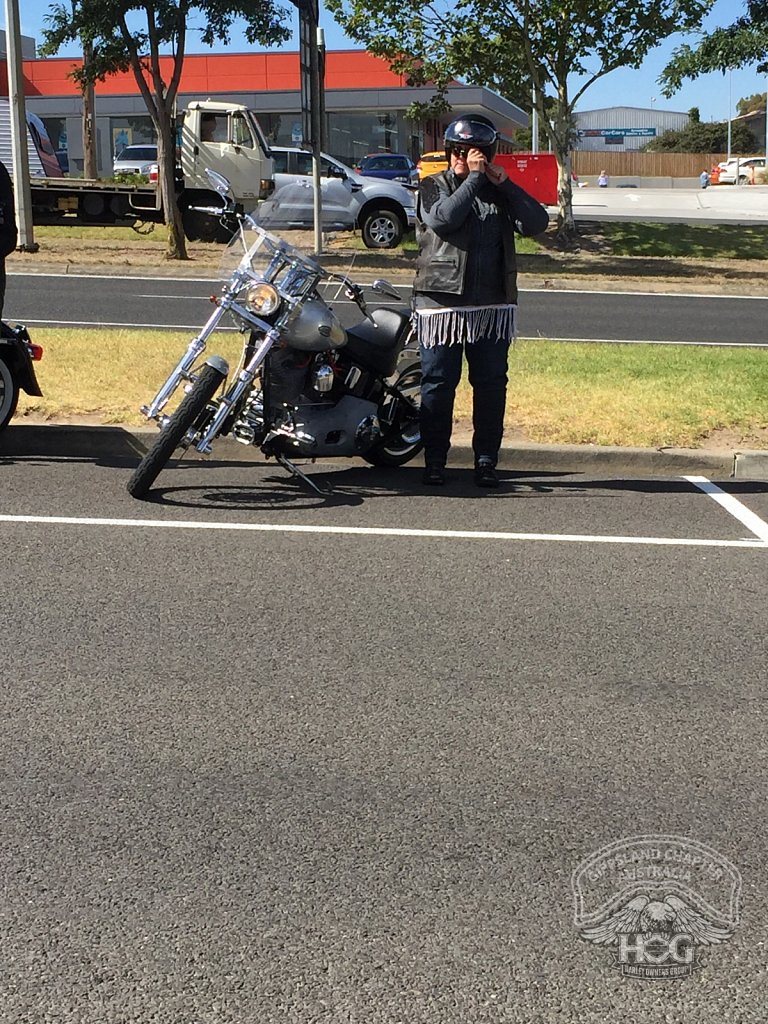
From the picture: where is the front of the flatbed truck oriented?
to the viewer's right

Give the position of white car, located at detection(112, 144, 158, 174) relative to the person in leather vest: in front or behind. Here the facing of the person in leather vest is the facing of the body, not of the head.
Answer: behind

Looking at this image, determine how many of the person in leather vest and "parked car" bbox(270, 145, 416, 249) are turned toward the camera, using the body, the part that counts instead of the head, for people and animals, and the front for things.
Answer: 1

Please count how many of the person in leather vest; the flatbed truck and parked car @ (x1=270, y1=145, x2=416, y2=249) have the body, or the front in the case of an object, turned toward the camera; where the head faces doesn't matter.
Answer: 1

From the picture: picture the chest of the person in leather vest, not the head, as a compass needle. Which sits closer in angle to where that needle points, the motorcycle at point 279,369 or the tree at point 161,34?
the motorcycle

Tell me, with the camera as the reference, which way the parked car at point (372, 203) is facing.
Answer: facing to the right of the viewer

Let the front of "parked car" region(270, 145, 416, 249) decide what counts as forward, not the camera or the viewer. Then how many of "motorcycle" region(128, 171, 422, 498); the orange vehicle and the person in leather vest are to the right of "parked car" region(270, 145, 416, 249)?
2

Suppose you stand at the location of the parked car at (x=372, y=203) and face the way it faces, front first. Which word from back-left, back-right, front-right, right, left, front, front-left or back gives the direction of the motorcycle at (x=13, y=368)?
right

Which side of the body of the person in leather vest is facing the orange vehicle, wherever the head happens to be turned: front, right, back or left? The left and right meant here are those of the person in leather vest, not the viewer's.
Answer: back

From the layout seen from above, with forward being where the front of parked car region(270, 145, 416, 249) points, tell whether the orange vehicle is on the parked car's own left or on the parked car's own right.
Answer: on the parked car's own left

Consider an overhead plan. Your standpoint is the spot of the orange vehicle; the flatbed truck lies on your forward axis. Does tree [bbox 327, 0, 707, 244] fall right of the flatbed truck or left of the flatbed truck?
left

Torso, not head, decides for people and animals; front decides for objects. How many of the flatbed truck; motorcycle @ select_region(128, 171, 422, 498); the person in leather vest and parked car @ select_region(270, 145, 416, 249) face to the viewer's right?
2

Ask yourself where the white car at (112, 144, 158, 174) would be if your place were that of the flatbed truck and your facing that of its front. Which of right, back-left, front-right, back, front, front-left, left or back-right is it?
left
